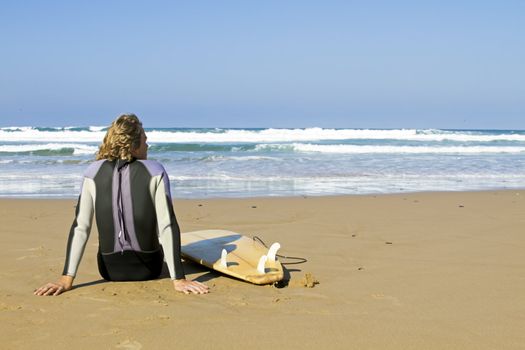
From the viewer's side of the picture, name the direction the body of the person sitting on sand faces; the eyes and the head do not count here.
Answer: away from the camera

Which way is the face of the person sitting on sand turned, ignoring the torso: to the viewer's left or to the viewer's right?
to the viewer's right

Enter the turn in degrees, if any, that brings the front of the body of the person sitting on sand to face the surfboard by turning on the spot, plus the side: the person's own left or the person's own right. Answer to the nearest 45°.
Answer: approximately 90° to the person's own right
